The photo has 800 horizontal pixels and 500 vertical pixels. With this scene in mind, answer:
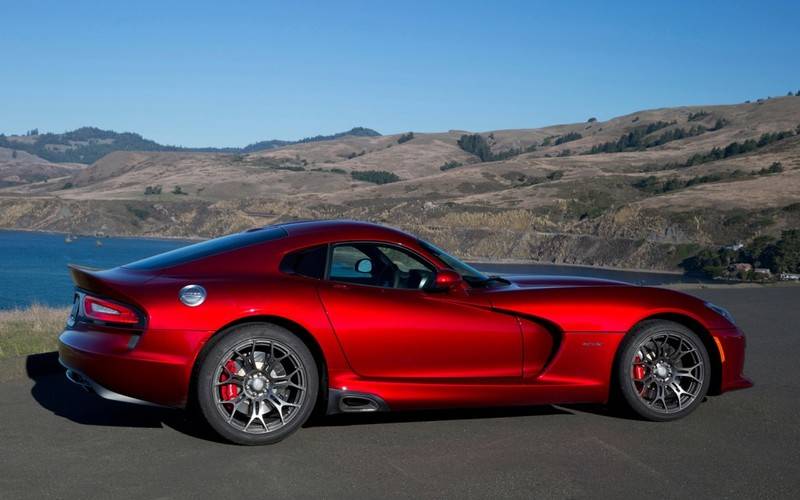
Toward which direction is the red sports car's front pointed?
to the viewer's right
